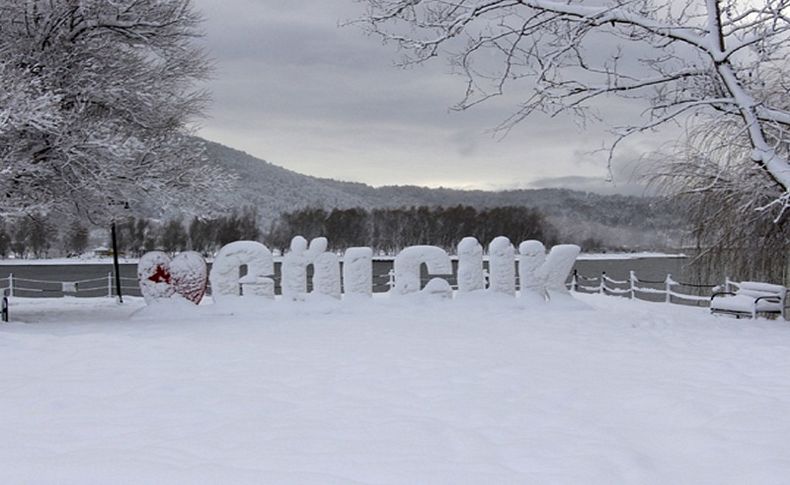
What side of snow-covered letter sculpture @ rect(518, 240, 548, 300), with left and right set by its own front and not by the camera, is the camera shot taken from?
front

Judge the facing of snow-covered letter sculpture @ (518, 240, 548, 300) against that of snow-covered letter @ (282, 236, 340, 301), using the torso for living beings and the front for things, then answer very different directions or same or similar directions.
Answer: same or similar directions

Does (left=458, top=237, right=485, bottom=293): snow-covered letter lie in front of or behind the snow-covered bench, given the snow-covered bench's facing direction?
in front

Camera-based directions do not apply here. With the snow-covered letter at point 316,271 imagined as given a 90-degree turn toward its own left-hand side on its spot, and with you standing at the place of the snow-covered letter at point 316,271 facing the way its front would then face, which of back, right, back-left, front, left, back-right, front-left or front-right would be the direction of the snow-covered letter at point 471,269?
front

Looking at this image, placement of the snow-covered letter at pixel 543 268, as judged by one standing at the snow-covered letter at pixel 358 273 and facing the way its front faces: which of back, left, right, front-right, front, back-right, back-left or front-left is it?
left

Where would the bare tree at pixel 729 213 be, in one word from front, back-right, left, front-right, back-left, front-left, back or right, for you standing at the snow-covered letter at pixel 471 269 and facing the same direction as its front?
left

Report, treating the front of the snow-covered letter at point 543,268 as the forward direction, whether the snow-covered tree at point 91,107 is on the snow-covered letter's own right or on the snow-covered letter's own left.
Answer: on the snow-covered letter's own right

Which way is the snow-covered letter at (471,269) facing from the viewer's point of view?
toward the camera

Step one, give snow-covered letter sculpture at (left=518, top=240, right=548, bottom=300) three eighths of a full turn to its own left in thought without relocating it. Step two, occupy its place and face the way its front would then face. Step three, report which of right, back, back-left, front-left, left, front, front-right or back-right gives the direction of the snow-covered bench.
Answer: front-right

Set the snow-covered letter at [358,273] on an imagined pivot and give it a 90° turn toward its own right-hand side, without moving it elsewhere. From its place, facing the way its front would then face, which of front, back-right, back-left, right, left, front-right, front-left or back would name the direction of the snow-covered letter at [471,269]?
back

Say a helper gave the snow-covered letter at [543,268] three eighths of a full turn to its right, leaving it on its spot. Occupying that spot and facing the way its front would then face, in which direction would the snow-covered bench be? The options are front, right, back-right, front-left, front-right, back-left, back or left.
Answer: back-right
